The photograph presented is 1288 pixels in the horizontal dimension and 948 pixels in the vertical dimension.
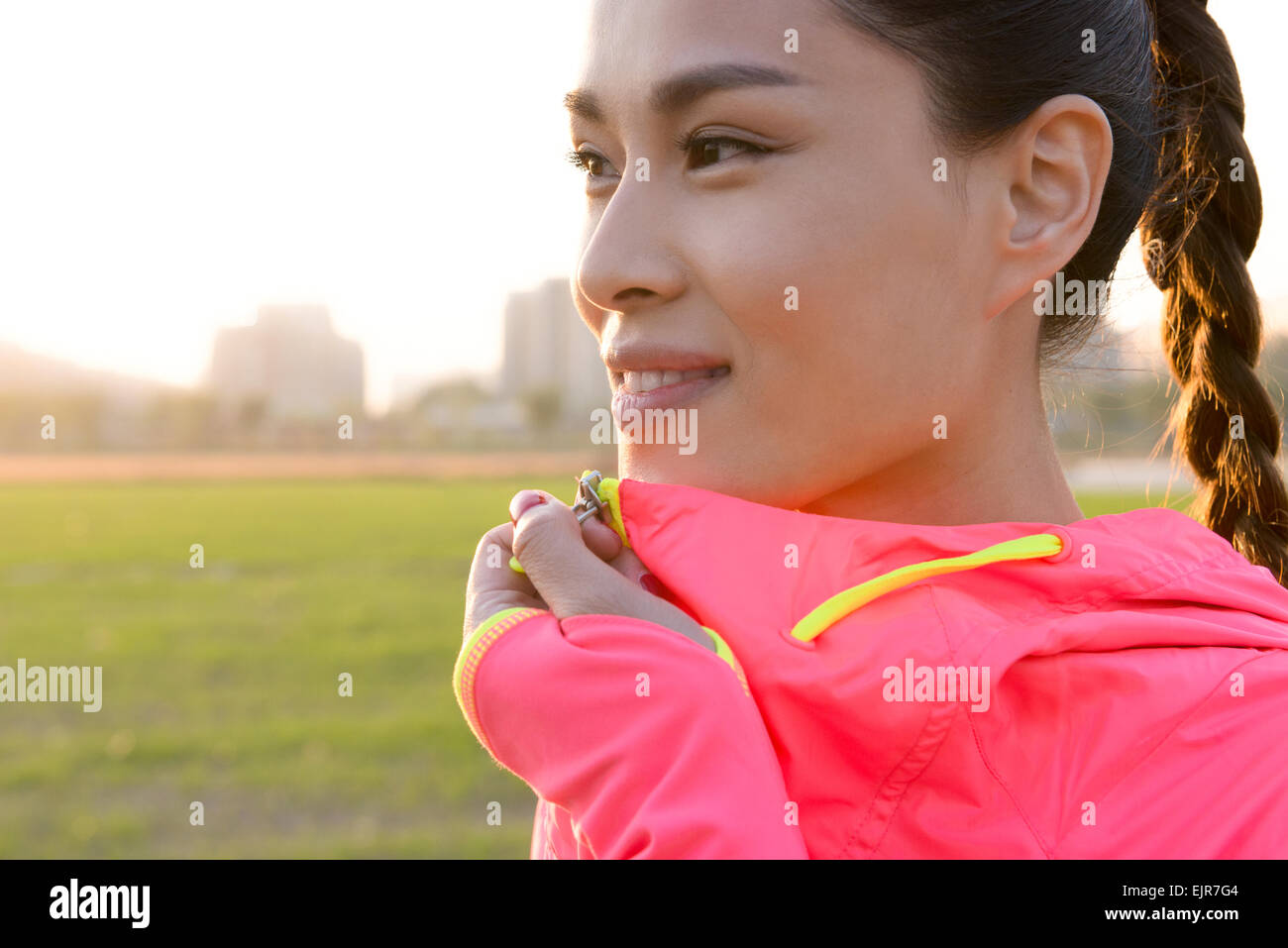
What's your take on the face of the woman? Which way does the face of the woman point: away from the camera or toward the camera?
toward the camera

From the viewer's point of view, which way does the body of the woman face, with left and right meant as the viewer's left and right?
facing the viewer and to the left of the viewer
